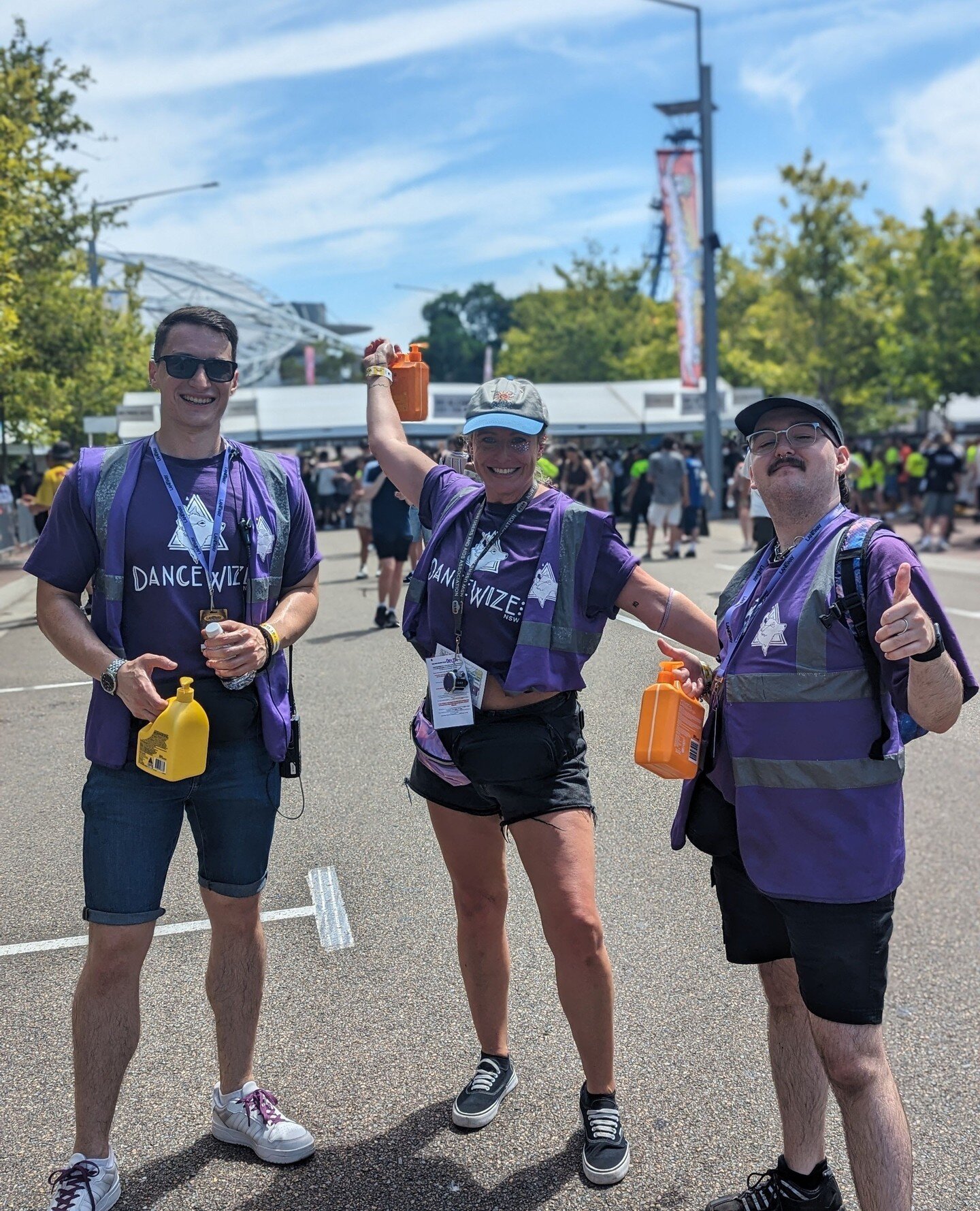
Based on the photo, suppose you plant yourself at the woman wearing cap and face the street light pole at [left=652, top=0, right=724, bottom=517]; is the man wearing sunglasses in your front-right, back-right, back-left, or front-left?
back-left

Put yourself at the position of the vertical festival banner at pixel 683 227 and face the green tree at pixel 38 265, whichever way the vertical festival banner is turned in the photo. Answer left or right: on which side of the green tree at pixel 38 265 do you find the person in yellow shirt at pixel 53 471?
left

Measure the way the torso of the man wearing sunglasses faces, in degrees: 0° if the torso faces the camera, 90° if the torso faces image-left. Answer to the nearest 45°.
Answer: approximately 0°

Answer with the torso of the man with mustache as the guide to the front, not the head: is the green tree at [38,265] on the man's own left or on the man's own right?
on the man's own right

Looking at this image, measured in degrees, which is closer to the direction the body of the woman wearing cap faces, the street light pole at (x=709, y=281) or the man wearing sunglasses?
the man wearing sunglasses

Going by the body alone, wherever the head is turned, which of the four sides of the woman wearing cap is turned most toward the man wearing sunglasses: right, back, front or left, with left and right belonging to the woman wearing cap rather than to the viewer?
right

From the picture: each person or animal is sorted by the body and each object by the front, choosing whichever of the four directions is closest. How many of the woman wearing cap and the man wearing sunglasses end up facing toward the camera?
2

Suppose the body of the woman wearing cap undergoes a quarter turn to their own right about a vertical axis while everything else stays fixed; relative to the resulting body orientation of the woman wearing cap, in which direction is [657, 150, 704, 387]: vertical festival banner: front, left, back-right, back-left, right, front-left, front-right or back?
right

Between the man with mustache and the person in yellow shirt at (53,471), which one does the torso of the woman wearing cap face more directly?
the man with mustache

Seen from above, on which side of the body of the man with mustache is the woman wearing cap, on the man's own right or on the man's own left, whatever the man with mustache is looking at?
on the man's own right

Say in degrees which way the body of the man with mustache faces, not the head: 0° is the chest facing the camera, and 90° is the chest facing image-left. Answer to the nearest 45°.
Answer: approximately 45°
